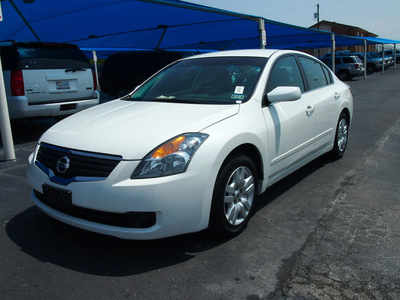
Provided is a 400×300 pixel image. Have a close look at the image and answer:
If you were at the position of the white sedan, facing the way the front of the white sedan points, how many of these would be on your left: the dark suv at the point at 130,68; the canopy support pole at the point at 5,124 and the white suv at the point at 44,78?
0

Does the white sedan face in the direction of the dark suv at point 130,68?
no

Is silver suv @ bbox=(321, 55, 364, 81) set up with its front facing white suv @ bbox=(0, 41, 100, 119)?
no

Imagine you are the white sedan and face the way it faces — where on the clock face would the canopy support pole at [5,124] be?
The canopy support pole is roughly at 3 o'clock from the white sedan.

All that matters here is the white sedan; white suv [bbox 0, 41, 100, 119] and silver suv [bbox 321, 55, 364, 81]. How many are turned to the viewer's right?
0

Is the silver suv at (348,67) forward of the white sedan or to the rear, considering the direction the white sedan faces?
to the rear

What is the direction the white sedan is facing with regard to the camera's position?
facing the viewer and to the left of the viewer

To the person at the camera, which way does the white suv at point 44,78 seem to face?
facing away from the viewer and to the left of the viewer

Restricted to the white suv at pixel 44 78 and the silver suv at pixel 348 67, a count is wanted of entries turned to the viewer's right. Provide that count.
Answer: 0

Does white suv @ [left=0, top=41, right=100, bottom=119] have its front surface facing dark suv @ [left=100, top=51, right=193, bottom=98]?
no

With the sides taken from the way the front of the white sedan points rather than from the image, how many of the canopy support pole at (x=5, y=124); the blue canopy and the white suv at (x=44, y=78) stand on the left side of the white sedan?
0

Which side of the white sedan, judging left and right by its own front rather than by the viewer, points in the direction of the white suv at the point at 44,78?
right

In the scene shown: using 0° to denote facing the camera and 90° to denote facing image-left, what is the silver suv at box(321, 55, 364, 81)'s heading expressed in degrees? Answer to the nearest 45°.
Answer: approximately 135°

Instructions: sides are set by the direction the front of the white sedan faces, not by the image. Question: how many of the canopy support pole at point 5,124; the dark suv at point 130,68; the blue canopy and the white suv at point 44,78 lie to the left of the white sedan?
0
